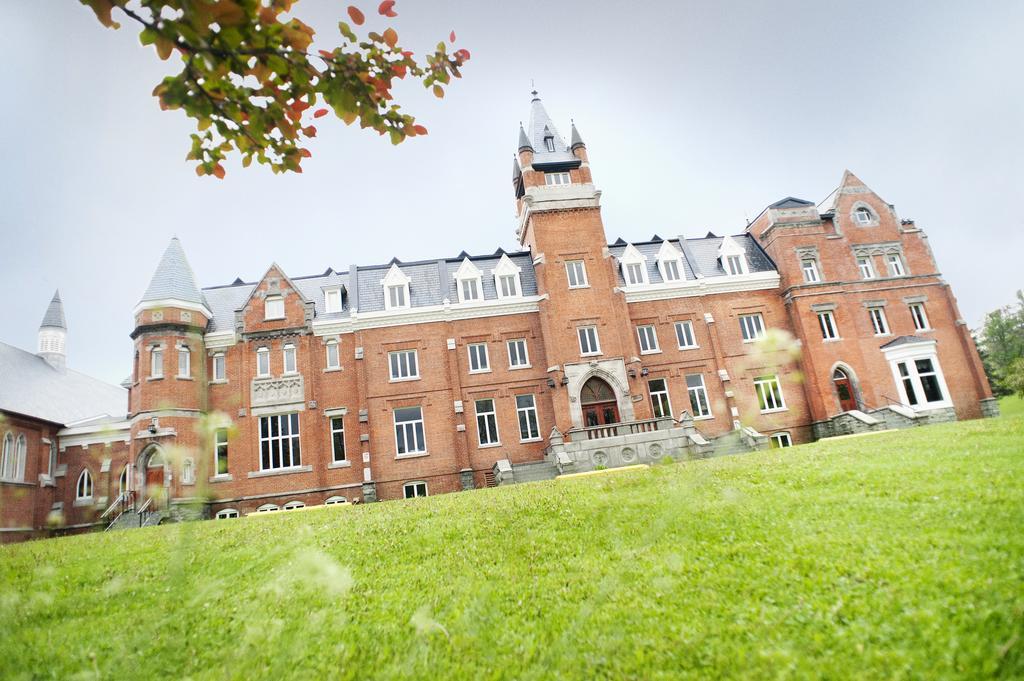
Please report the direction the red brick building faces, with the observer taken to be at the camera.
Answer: facing the viewer

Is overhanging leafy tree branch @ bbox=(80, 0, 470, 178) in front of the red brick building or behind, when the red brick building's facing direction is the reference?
in front
